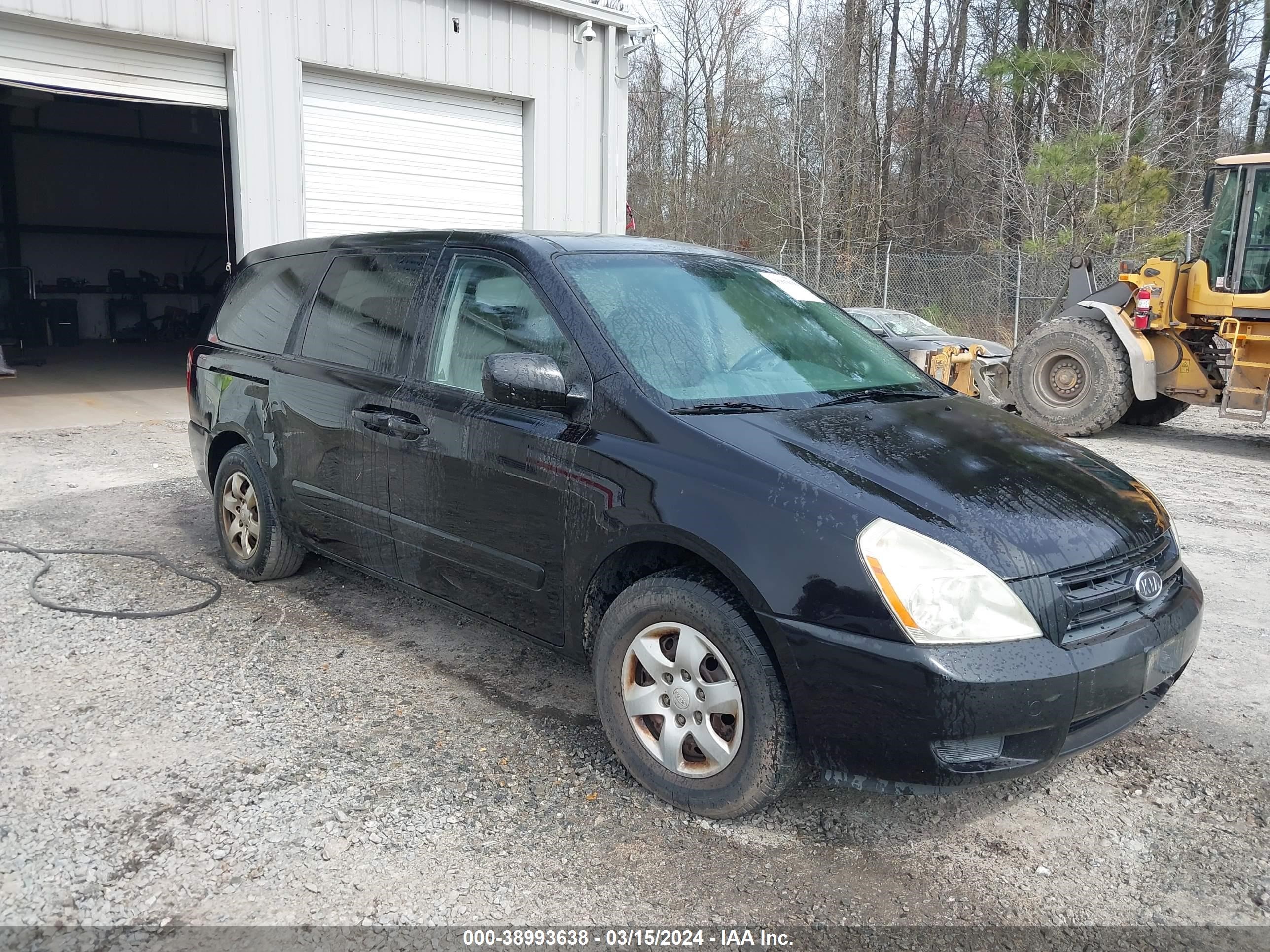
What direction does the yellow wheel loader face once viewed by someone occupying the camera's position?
facing to the left of the viewer

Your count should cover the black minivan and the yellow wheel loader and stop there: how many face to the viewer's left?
1

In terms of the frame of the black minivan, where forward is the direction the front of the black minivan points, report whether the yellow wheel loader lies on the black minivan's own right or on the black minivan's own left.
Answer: on the black minivan's own left

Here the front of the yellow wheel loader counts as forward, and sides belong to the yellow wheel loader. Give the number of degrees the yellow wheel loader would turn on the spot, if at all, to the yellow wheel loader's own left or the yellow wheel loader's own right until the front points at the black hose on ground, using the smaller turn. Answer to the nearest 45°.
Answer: approximately 45° to the yellow wheel loader's own left

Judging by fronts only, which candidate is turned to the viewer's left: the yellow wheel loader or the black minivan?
the yellow wheel loader

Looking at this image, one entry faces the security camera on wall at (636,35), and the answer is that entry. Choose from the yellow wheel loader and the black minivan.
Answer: the yellow wheel loader

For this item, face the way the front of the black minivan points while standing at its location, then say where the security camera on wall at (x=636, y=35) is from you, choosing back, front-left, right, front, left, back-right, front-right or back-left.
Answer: back-left

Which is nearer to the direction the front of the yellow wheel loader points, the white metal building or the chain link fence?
the white metal building

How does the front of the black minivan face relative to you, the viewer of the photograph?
facing the viewer and to the right of the viewer

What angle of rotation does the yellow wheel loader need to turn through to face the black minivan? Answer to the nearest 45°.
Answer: approximately 90° to its left

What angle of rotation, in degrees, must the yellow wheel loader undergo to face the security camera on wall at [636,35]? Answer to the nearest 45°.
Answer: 0° — it already faces it

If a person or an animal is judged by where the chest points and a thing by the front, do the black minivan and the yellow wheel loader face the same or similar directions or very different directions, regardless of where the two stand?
very different directions

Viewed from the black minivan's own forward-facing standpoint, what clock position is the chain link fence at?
The chain link fence is roughly at 8 o'clock from the black minivan.
